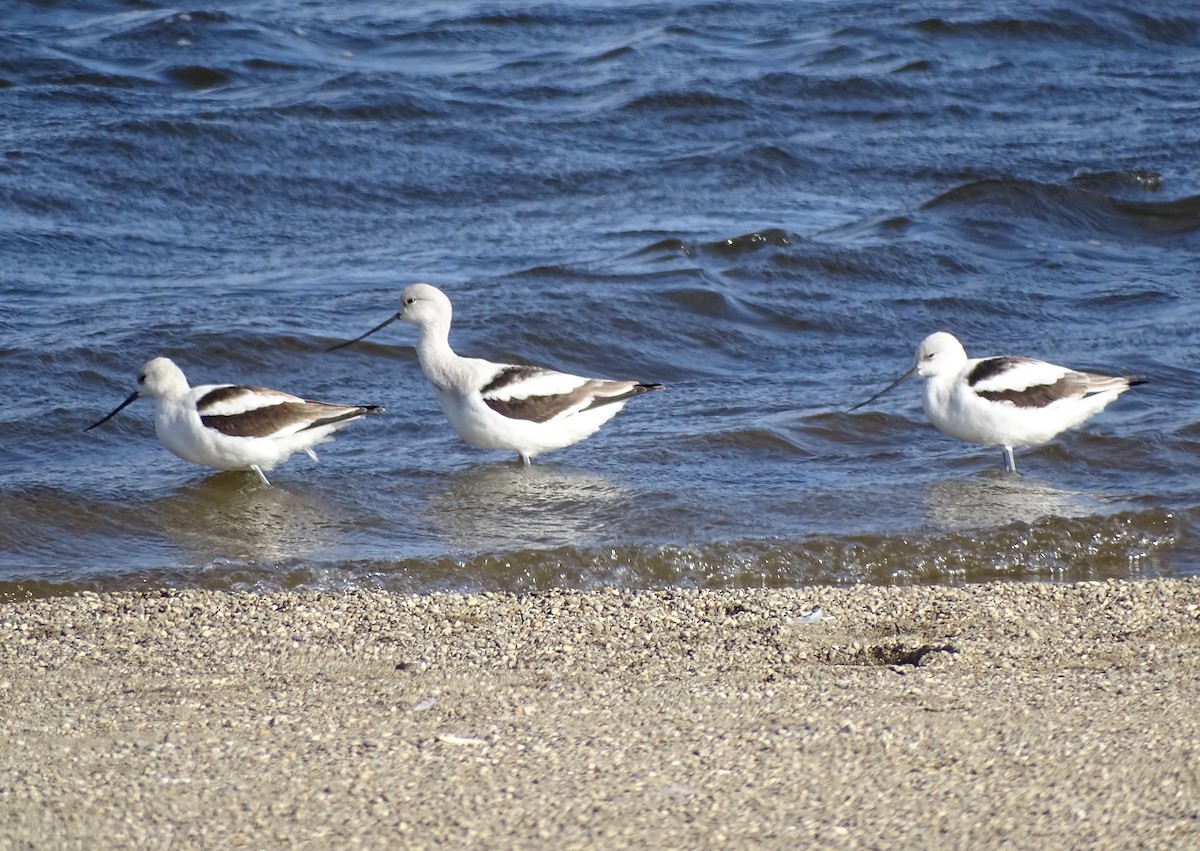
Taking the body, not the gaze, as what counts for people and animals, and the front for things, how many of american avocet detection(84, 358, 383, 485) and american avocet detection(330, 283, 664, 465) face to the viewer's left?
2

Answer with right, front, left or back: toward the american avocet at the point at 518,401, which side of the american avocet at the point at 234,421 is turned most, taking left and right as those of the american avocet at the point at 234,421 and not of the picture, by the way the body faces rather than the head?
back

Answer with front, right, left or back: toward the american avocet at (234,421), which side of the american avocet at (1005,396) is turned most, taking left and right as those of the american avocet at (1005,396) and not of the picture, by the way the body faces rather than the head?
front

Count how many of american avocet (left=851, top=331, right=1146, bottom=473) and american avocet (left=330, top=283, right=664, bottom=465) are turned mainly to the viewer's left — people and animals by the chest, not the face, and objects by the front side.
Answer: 2

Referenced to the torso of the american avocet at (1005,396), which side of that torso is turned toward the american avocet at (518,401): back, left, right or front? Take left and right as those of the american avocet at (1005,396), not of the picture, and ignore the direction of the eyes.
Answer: front

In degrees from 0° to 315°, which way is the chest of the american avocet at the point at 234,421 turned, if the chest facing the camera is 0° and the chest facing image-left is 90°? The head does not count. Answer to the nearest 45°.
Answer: approximately 90°

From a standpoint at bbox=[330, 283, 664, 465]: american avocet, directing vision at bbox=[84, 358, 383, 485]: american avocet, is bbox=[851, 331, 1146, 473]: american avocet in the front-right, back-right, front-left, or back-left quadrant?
back-left

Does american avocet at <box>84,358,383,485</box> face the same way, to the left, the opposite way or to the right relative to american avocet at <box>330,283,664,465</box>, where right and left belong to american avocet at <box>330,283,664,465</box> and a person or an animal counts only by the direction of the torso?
the same way

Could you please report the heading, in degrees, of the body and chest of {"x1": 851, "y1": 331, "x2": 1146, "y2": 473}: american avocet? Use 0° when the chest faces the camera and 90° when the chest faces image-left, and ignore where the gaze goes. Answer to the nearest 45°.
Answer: approximately 90°

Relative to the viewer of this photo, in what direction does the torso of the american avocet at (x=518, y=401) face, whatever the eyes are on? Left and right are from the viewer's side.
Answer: facing to the left of the viewer

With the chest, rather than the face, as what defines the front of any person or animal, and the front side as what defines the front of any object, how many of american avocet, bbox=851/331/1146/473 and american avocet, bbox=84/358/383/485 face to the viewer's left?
2

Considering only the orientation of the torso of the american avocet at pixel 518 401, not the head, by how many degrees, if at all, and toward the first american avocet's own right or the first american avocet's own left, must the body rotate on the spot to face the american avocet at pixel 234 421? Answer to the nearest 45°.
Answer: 0° — it already faces it

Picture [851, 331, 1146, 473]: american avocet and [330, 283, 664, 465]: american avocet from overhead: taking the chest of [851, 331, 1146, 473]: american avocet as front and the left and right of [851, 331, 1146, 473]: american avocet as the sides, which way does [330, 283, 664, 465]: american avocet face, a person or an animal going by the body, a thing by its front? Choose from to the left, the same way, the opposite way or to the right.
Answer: the same way

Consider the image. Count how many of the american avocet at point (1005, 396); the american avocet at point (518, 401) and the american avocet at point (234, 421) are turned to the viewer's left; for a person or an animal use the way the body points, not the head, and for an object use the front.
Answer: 3
